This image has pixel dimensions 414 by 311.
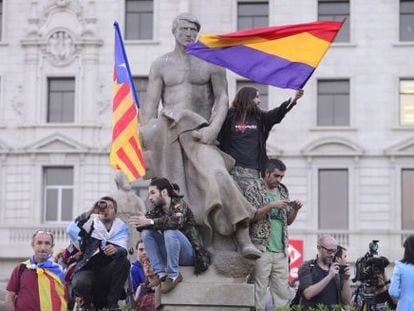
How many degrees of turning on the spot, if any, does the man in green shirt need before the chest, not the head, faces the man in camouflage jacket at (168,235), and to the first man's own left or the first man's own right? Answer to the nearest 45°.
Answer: approximately 90° to the first man's own right

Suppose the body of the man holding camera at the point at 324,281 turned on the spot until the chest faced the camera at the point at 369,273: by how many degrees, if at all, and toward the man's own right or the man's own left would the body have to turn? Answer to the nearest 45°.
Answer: approximately 90° to the man's own left

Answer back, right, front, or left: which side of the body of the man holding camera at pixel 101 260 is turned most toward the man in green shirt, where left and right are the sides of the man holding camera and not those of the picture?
left

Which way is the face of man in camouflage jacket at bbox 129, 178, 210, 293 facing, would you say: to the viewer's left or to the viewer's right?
to the viewer's left

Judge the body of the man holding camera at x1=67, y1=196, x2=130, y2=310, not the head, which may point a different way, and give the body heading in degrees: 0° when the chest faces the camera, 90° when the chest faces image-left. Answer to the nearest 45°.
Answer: approximately 0°

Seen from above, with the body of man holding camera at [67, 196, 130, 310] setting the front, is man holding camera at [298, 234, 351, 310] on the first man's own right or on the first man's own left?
on the first man's own left

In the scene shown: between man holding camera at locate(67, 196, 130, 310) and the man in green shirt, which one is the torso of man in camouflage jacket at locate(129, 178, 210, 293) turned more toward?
the man holding camera

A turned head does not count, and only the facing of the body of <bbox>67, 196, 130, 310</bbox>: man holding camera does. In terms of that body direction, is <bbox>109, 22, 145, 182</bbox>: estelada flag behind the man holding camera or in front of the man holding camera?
behind
